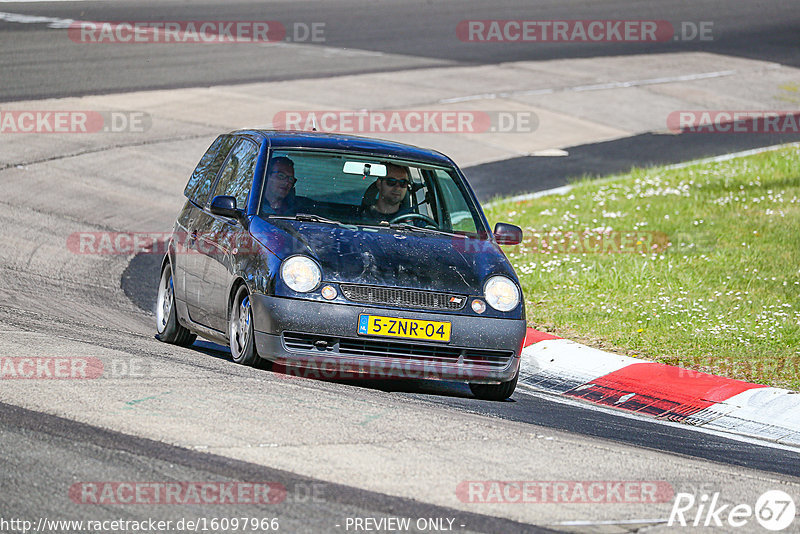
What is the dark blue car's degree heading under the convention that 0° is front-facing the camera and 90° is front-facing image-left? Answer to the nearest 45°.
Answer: approximately 0°

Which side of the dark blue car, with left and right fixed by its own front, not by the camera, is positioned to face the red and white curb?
left
